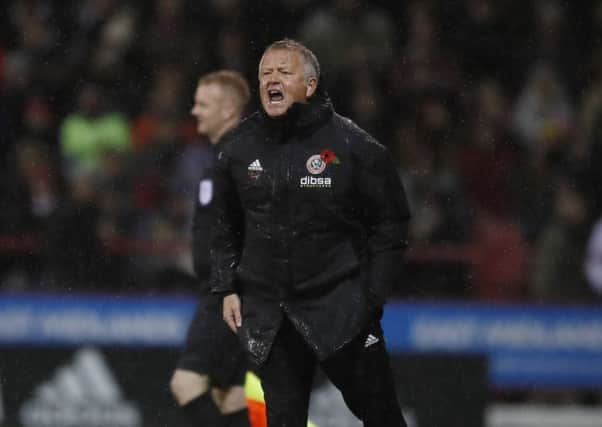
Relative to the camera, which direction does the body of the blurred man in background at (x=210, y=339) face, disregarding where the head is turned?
to the viewer's left

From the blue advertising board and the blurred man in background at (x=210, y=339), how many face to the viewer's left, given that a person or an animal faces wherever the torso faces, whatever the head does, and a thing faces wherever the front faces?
1

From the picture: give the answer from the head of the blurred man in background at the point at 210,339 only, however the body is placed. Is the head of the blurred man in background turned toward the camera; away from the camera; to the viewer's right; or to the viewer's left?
to the viewer's left

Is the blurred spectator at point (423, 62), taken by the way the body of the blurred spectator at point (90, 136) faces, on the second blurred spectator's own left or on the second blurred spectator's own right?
on the second blurred spectator's own left

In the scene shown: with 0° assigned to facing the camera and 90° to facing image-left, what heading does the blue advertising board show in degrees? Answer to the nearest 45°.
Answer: approximately 0°

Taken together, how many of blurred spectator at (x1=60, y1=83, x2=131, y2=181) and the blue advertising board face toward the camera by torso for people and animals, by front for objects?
2

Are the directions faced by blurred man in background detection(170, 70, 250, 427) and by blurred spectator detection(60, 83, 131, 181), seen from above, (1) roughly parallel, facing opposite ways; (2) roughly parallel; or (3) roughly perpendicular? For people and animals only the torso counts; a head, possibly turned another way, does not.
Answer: roughly perpendicular

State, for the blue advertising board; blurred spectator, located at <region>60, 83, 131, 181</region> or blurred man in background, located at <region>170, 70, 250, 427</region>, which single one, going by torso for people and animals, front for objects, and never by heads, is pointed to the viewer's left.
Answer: the blurred man in background

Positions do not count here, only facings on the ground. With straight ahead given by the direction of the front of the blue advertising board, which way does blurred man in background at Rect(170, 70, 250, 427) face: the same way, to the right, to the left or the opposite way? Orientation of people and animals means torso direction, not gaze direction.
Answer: to the right
